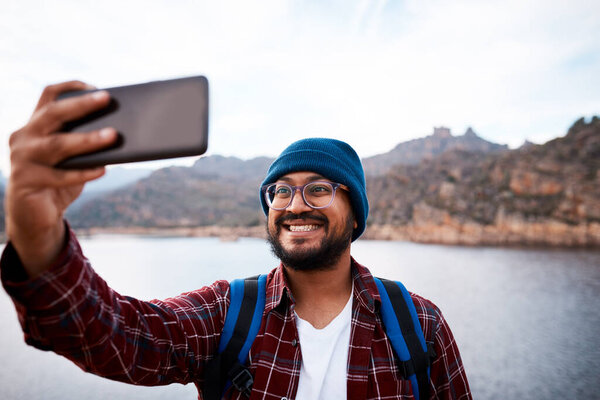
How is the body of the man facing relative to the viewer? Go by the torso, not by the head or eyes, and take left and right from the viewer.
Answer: facing the viewer

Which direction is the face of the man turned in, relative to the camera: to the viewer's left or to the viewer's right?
to the viewer's left
